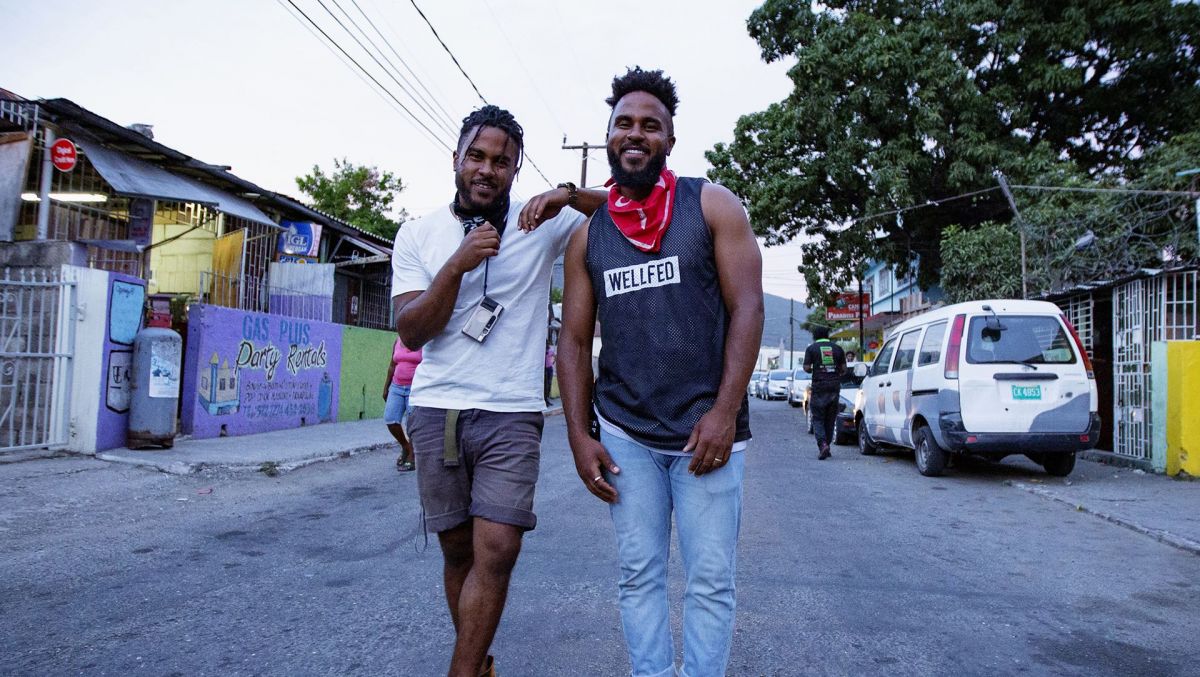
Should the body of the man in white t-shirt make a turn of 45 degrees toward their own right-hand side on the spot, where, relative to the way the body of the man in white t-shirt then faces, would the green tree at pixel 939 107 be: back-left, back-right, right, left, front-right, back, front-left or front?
back

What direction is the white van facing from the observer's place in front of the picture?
facing away from the viewer and to the left of the viewer

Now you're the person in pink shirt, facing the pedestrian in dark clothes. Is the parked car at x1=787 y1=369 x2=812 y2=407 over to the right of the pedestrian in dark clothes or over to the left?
left

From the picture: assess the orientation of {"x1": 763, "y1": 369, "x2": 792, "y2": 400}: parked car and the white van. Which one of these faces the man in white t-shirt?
the parked car

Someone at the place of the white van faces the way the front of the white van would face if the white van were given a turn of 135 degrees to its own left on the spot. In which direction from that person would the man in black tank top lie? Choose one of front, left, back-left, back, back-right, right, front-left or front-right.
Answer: front

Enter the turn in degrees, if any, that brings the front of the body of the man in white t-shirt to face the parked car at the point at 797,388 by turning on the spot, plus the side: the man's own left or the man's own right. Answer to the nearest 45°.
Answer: approximately 135° to the man's own left

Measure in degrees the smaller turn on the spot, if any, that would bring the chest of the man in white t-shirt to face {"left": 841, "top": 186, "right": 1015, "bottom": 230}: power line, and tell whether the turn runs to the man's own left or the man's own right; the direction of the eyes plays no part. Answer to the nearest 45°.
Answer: approximately 135° to the man's own left

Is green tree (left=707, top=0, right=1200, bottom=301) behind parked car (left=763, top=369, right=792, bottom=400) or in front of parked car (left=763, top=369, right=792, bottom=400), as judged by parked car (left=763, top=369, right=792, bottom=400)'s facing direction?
in front

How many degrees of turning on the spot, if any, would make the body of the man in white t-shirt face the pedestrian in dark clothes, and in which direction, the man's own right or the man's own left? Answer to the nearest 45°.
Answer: approximately 135° to the man's own left

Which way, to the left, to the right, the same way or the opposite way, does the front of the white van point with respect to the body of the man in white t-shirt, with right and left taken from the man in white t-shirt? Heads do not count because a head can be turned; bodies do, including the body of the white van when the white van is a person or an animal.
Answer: the opposite way
